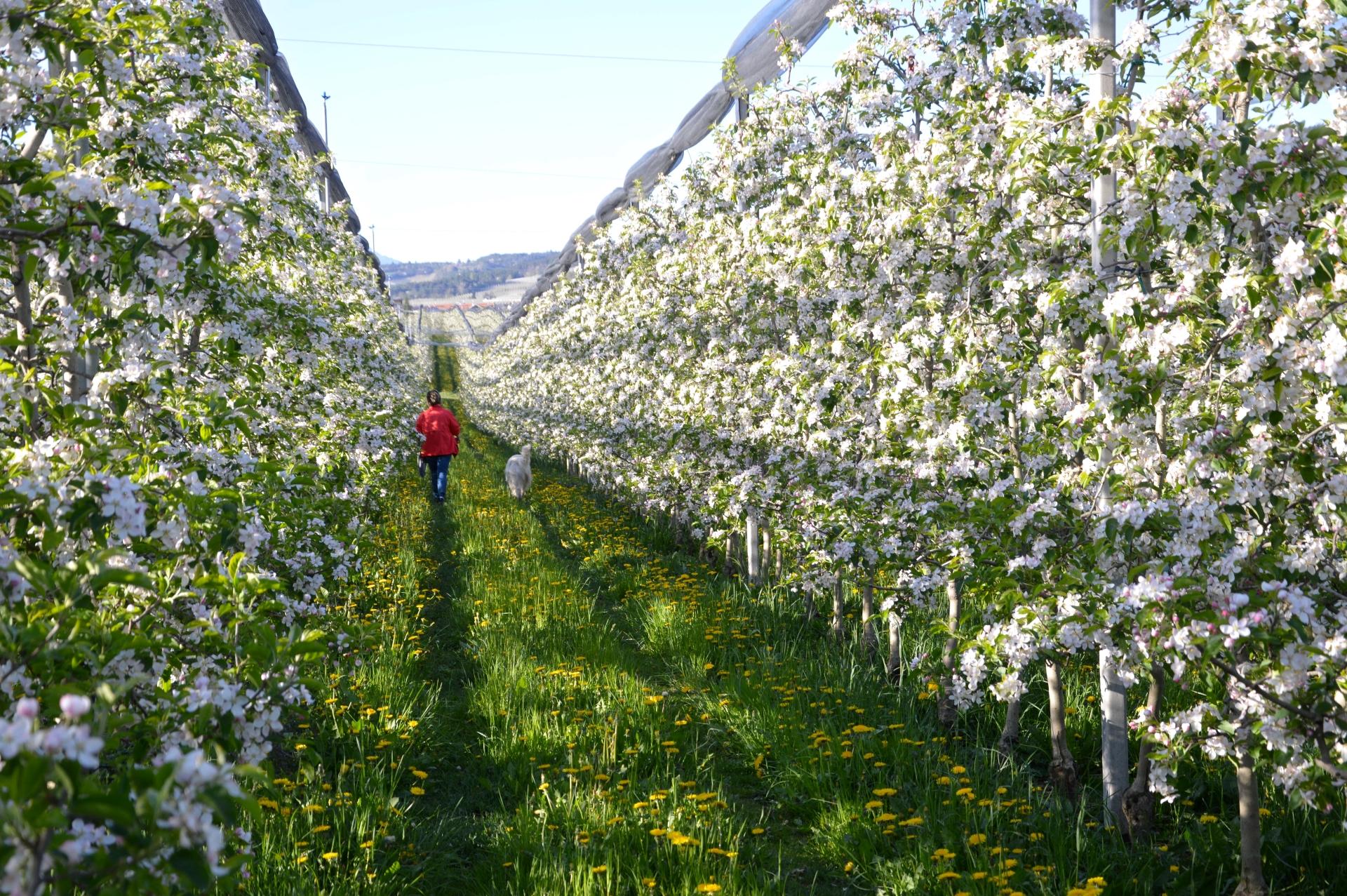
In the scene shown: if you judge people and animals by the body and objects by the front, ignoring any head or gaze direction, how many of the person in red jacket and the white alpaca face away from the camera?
2

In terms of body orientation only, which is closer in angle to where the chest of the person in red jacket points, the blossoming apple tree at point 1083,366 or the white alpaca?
the white alpaca

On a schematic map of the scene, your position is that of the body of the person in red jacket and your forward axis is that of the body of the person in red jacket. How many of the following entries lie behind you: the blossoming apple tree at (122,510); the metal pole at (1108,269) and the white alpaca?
2

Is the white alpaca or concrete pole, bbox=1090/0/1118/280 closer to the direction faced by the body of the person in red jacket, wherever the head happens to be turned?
the white alpaca

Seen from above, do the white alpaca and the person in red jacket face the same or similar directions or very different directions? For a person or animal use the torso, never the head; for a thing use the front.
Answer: same or similar directions

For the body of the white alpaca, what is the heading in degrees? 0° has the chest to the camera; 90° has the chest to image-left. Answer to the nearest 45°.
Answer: approximately 180°

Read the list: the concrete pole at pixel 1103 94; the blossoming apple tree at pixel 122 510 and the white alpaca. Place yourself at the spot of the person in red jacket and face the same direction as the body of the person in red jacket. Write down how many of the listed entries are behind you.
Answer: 2

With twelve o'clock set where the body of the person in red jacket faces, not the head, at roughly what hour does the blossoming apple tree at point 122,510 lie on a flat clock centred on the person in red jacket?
The blossoming apple tree is roughly at 6 o'clock from the person in red jacket.

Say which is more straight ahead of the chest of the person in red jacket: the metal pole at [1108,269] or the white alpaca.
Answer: the white alpaca

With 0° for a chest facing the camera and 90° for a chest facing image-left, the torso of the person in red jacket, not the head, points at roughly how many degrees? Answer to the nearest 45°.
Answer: approximately 180°

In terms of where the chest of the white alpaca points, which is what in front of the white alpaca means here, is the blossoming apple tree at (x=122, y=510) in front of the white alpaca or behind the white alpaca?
behind
